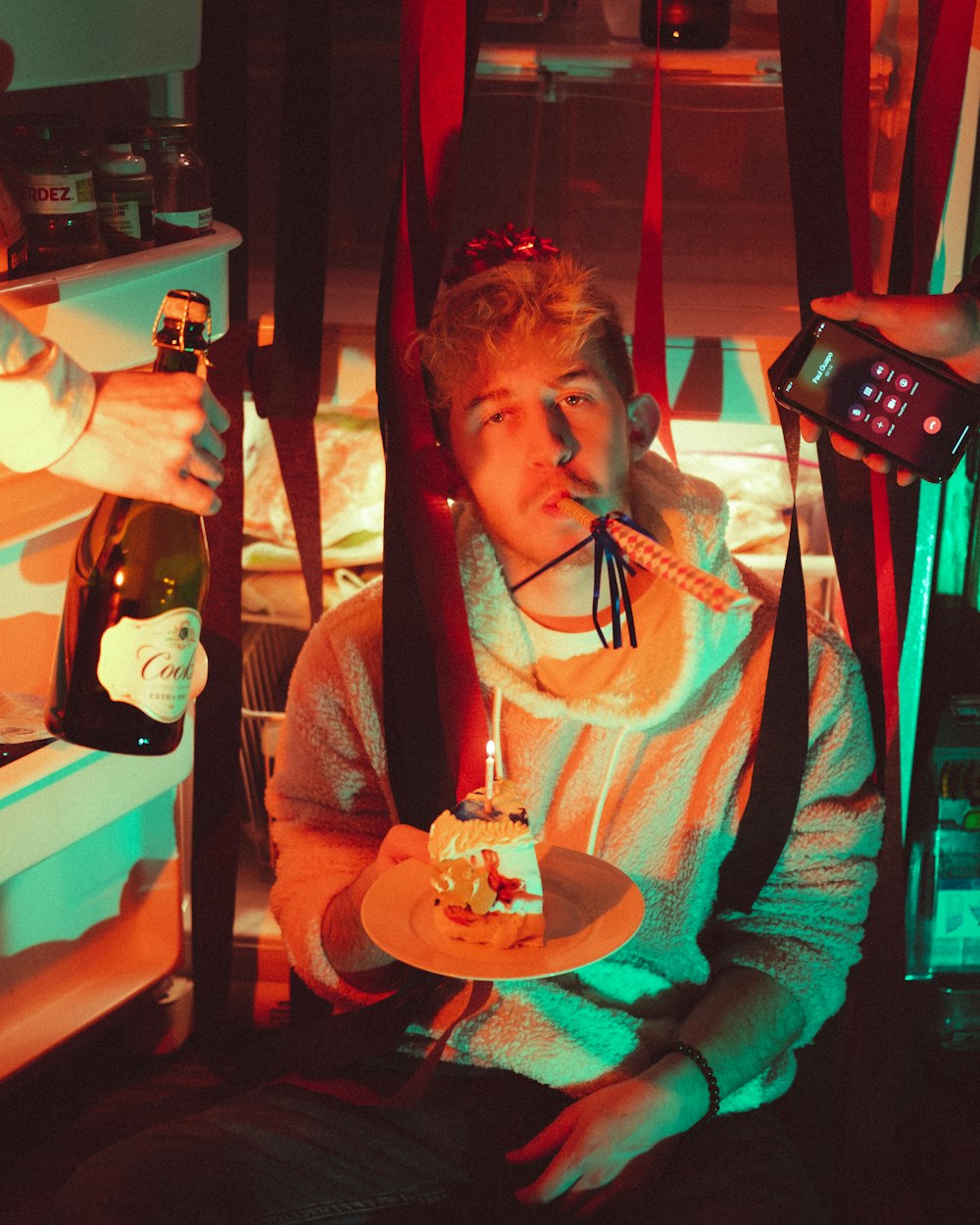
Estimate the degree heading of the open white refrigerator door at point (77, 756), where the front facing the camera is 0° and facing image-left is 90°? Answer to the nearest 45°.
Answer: approximately 315°

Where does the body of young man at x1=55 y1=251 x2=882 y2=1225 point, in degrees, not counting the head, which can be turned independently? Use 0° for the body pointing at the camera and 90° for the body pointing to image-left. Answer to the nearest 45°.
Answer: approximately 0°
